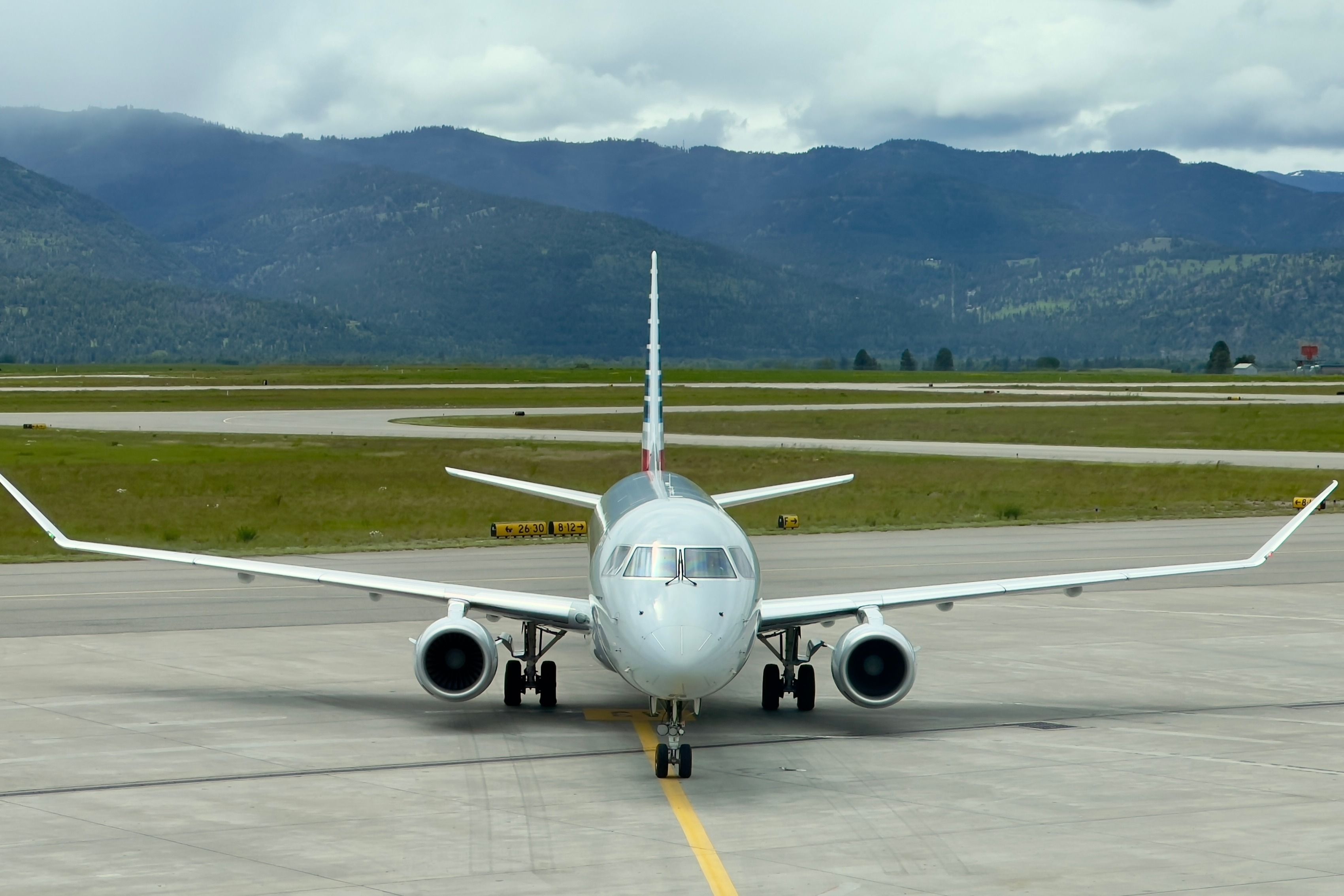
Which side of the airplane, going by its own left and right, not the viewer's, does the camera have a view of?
front
